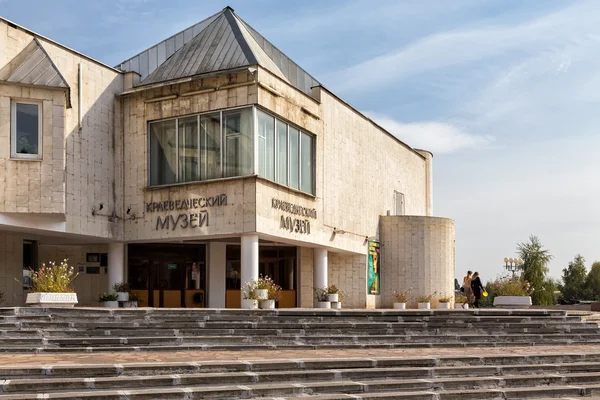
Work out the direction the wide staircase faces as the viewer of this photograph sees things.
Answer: facing the viewer

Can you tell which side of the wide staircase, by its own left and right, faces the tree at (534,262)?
back

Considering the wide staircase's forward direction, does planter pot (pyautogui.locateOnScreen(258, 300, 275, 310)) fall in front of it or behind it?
behind

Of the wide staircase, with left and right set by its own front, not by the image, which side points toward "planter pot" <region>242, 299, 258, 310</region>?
back

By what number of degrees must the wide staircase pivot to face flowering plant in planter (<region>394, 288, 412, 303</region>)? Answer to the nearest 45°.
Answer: approximately 180°

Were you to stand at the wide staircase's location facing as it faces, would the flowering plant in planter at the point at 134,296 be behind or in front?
behind

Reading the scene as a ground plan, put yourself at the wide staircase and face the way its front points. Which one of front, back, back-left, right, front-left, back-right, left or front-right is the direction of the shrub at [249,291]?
back

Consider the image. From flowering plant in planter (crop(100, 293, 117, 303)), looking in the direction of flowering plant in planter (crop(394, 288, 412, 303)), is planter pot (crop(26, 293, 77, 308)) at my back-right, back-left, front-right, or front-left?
back-right

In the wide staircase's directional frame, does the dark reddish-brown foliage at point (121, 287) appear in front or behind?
behind
